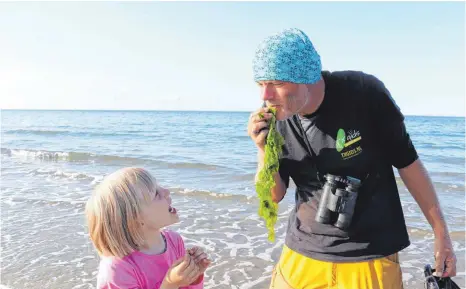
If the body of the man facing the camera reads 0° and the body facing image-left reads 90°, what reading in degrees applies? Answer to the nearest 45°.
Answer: approximately 45°

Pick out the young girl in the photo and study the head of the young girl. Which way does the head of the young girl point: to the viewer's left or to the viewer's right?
to the viewer's right

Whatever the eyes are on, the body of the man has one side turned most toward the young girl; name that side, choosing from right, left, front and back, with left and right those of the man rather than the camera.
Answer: front
